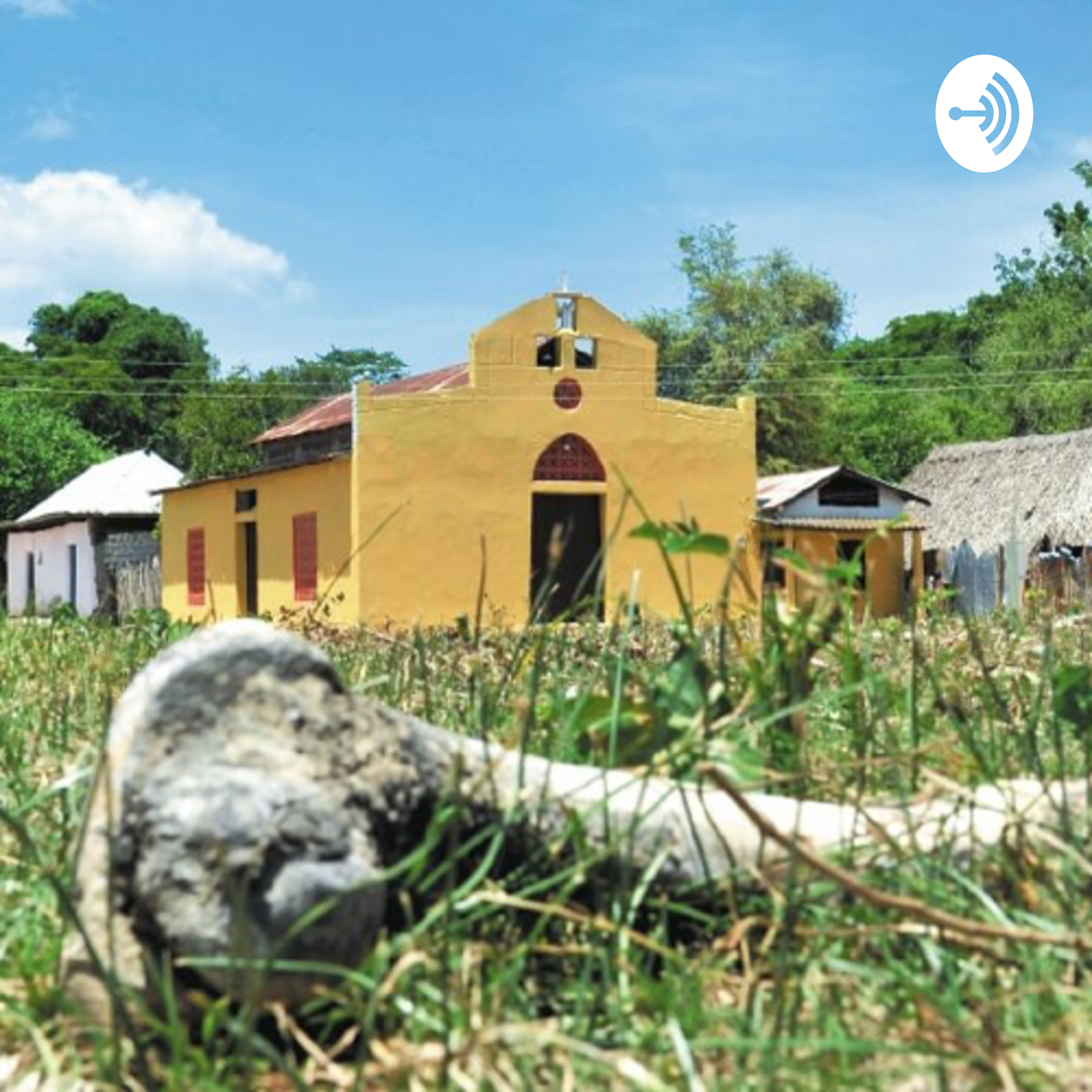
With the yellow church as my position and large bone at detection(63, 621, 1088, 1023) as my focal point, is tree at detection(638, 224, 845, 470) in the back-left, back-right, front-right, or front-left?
back-left

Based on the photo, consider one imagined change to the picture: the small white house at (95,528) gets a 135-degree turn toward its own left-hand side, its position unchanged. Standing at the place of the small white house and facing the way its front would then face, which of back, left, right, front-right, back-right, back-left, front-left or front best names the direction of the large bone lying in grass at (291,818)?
right

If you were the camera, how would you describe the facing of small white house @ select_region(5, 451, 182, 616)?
facing the viewer and to the left of the viewer

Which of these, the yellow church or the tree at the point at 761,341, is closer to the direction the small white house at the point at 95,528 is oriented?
the yellow church

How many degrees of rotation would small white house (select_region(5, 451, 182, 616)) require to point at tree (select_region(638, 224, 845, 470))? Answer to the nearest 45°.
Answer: approximately 135° to its left

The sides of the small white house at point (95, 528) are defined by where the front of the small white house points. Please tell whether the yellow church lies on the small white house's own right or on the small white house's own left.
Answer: on the small white house's own left
